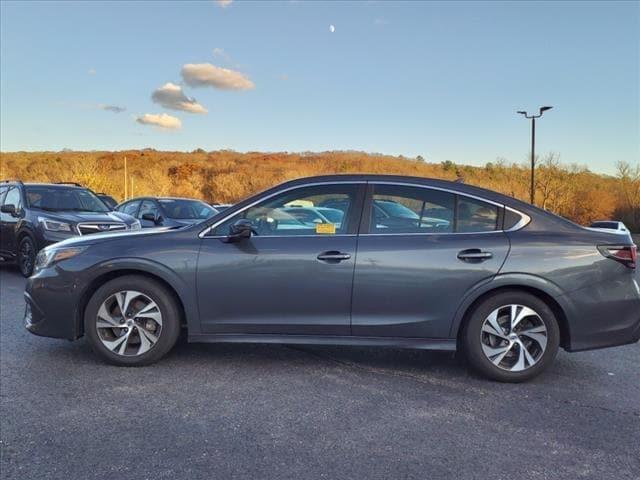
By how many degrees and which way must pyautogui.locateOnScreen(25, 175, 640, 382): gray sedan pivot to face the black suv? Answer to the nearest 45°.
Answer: approximately 45° to its right

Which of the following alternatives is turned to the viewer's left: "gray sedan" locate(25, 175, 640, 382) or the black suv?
the gray sedan

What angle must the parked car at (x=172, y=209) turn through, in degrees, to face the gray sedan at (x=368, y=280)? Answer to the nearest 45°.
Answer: approximately 45° to its right

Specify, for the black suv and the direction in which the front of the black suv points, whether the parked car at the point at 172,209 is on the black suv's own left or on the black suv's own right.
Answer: on the black suv's own left

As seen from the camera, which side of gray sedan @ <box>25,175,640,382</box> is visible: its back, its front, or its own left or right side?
left

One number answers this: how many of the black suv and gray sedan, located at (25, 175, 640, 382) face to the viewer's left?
1

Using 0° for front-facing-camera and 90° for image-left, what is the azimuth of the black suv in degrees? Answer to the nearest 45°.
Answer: approximately 315°

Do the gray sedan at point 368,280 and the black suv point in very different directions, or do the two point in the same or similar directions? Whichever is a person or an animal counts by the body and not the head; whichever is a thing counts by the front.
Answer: very different directions

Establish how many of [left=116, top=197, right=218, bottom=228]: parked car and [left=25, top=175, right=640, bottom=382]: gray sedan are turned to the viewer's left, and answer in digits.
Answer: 1
